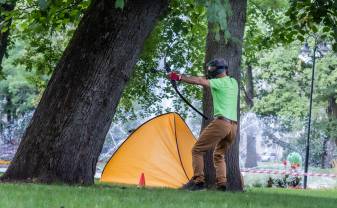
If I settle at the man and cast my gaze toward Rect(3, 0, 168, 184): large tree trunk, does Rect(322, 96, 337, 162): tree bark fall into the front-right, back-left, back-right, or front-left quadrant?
back-right

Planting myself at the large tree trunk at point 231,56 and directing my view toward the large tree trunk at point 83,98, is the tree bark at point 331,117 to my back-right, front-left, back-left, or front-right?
back-right

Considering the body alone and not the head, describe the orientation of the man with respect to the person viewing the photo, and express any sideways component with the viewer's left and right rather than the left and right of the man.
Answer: facing away from the viewer and to the left of the viewer
